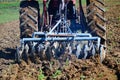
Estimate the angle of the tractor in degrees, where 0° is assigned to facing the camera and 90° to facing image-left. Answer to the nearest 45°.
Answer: approximately 180°

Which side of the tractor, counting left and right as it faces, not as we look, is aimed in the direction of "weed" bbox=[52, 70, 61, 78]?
back
